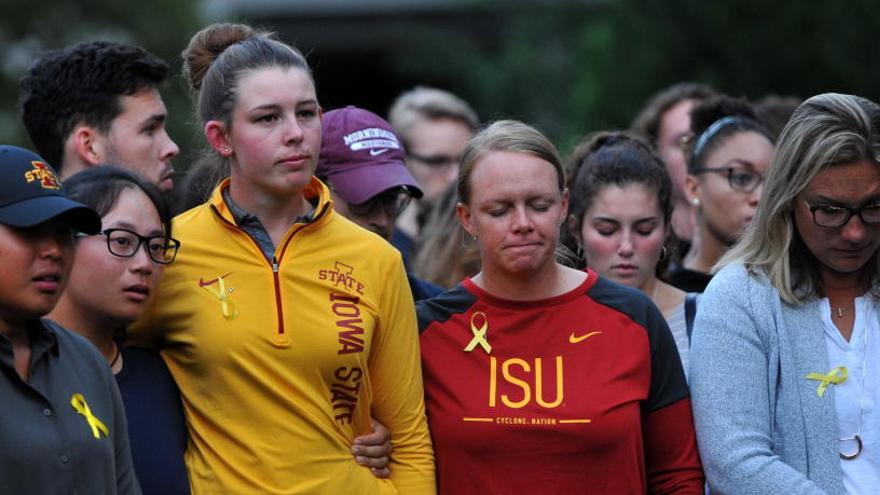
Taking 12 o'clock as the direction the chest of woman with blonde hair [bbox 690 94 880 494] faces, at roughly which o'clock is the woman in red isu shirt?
The woman in red isu shirt is roughly at 4 o'clock from the woman with blonde hair.

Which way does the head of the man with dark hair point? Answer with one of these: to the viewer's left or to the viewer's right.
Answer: to the viewer's right

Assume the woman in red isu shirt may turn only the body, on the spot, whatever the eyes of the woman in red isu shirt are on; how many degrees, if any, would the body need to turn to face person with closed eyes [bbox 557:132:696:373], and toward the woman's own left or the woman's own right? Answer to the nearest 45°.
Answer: approximately 180°

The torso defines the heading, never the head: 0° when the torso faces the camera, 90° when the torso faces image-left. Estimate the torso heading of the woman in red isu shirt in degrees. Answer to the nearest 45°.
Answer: approximately 0°

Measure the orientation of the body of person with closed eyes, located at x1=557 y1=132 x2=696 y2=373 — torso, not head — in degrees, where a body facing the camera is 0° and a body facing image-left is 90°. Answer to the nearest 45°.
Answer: approximately 0°

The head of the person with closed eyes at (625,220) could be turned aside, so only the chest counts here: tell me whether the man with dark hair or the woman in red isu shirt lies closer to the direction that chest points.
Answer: the woman in red isu shirt
